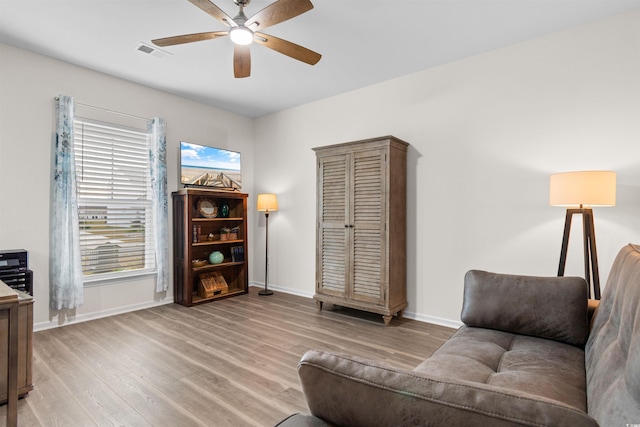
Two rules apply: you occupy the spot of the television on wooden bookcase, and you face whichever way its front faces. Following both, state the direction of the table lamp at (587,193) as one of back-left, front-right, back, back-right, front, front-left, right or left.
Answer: front

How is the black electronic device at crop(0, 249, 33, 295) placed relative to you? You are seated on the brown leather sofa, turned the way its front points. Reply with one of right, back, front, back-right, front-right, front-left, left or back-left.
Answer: front

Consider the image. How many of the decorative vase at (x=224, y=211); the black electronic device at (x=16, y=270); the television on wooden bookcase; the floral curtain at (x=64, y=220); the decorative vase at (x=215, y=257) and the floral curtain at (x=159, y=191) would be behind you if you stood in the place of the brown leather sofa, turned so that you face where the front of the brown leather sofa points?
0

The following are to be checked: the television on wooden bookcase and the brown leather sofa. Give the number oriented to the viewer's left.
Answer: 1

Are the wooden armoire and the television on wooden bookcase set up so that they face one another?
no

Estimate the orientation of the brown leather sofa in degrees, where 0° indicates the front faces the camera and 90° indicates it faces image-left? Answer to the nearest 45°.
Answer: approximately 90°

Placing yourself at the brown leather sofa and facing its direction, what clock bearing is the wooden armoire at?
The wooden armoire is roughly at 2 o'clock from the brown leather sofa.

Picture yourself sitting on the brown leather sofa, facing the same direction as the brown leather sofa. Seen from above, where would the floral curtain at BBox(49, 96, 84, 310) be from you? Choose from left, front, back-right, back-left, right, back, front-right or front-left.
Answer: front

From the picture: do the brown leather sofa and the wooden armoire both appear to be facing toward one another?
no

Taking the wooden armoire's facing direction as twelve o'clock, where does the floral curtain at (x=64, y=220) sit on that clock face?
The floral curtain is roughly at 1 o'clock from the wooden armoire.

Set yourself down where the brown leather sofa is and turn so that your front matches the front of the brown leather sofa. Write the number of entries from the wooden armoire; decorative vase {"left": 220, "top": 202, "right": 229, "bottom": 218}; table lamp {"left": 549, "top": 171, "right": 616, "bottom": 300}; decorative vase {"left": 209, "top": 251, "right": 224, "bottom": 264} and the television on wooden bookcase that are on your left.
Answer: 0

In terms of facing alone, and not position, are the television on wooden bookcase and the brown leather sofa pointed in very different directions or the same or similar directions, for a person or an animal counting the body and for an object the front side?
very different directions

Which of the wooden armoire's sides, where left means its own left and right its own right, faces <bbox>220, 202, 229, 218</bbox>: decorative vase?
right

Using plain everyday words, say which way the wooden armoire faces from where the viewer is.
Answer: facing the viewer and to the left of the viewer

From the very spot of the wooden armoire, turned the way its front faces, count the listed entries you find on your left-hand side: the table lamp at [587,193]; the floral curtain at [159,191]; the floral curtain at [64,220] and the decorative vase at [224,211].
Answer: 1

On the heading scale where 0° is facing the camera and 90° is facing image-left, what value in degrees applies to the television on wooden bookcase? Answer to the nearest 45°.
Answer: approximately 315°

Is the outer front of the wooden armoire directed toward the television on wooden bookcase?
no
